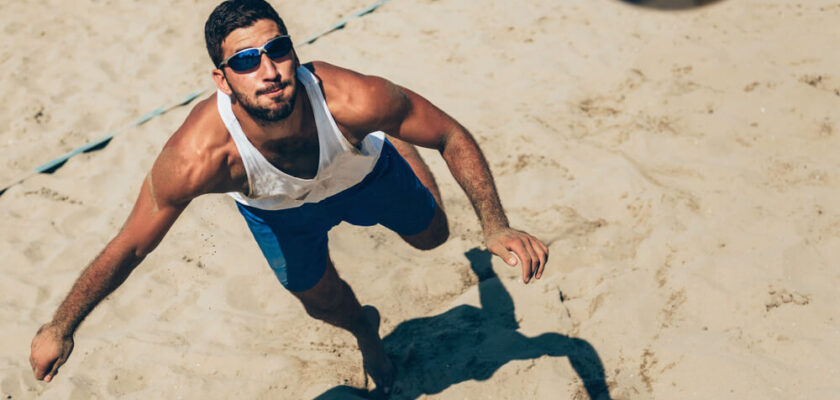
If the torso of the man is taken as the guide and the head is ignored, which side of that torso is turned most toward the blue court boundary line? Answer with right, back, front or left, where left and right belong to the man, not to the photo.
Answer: back

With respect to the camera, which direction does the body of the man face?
toward the camera
